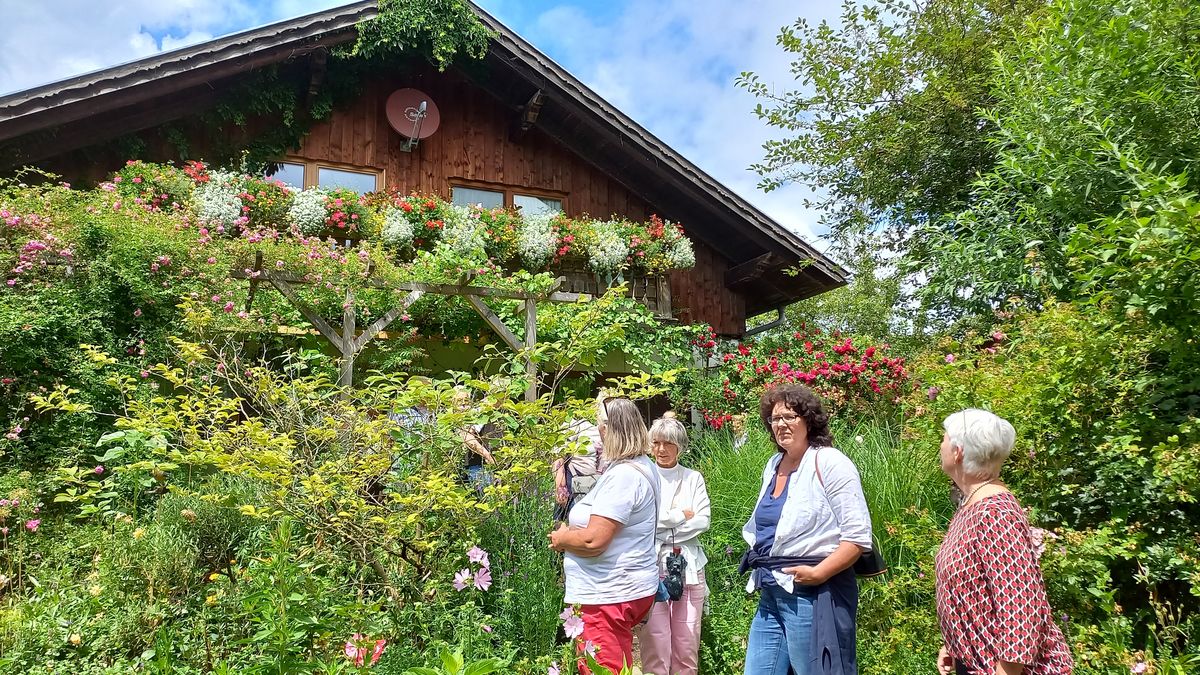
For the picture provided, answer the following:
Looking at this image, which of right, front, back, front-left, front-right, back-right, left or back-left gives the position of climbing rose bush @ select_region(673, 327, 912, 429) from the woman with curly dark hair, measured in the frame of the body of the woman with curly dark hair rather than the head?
back-right

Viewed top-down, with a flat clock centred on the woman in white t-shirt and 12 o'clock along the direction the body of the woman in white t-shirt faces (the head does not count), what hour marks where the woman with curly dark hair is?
The woman with curly dark hair is roughly at 6 o'clock from the woman in white t-shirt.

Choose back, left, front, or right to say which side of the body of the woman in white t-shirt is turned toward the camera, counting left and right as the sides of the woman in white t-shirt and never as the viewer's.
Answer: left

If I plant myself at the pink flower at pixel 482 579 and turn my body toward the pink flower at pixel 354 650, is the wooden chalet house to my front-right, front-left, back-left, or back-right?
back-right

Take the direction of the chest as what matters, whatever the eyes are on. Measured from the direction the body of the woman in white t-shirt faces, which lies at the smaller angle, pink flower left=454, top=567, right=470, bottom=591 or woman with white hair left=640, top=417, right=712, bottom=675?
the pink flower

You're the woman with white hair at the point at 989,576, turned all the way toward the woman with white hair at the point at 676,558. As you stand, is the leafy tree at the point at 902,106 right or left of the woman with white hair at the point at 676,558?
right

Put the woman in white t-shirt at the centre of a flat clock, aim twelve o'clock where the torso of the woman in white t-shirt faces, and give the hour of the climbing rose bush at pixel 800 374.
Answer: The climbing rose bush is roughly at 4 o'clock from the woman in white t-shirt.

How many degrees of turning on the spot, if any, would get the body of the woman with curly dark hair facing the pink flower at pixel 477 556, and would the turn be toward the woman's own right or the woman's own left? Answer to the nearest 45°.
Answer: approximately 45° to the woman's own right

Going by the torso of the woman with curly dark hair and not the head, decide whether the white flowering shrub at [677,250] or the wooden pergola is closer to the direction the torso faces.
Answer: the wooden pergola

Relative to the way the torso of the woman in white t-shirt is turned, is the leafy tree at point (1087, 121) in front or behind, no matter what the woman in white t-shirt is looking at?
behind

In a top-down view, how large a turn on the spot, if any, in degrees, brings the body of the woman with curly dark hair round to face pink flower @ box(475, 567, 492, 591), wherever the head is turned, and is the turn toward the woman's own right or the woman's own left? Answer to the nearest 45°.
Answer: approximately 45° to the woman's own right

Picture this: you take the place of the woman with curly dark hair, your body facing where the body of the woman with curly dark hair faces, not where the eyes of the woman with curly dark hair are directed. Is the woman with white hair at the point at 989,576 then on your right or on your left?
on your left

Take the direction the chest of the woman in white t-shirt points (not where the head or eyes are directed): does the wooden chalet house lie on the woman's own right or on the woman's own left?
on the woman's own right

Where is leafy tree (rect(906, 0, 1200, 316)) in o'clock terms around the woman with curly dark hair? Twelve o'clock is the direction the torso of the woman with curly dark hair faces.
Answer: The leafy tree is roughly at 6 o'clock from the woman with curly dark hair.

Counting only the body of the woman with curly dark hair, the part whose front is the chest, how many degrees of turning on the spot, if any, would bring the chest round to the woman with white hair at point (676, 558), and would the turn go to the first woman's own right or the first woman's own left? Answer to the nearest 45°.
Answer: approximately 90° to the first woman's own right
